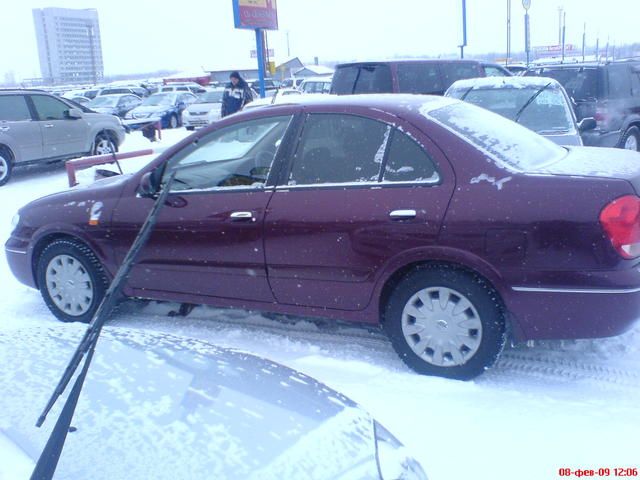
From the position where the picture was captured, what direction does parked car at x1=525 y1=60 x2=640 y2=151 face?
facing away from the viewer and to the right of the viewer

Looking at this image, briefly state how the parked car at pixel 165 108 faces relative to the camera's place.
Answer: facing the viewer and to the left of the viewer

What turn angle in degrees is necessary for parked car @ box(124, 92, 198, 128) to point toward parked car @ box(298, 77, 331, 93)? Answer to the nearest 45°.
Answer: approximately 135° to its left

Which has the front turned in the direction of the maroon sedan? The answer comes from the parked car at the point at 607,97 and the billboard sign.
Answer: the billboard sign

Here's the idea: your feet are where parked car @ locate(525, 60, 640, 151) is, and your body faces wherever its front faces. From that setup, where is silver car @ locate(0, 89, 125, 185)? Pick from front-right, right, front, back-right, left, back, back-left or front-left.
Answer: back-left

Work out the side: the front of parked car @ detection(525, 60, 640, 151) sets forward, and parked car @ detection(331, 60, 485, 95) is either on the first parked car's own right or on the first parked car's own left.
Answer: on the first parked car's own left

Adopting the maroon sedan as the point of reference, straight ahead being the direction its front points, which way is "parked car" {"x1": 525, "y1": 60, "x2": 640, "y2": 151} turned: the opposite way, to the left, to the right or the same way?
to the right

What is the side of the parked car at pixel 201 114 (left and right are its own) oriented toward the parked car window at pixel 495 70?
left

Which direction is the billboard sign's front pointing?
toward the camera

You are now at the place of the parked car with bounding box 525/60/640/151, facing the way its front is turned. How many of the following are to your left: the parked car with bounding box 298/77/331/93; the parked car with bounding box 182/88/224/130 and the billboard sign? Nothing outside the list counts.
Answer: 3

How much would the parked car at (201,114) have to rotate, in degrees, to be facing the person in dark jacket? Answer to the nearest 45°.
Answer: approximately 45° to its left
